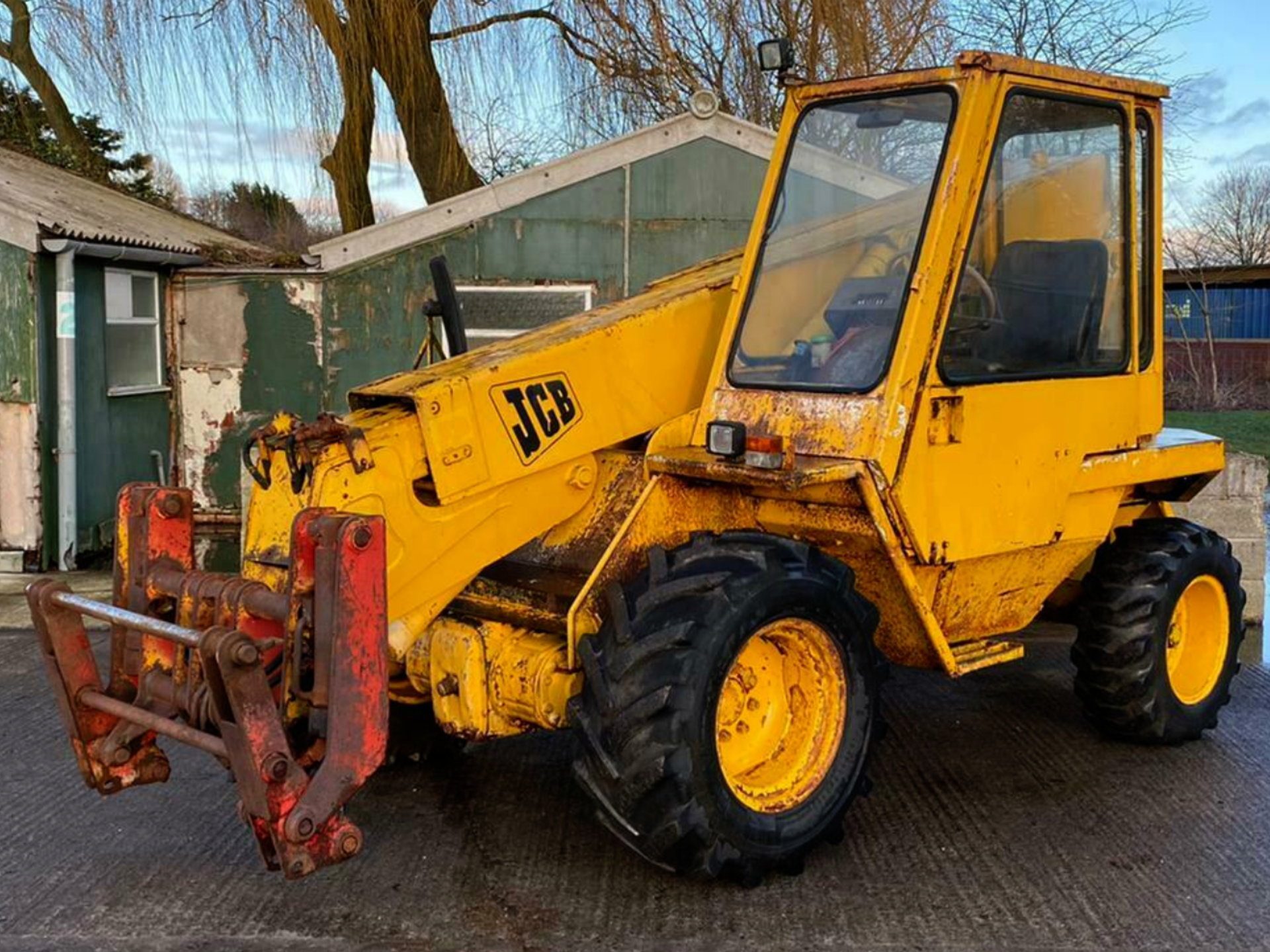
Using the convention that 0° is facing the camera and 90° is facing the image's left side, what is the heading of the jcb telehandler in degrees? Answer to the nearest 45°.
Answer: approximately 45°

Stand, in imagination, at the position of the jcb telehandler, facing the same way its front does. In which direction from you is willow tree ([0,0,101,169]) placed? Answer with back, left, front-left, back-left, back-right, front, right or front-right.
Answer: right

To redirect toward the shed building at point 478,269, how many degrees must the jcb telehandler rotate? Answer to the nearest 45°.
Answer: approximately 135° to its right

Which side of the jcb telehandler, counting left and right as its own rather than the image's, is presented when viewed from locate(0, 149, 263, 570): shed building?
right

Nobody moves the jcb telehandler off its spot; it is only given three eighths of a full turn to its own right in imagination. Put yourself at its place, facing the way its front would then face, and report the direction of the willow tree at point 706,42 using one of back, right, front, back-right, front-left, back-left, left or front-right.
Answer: front
